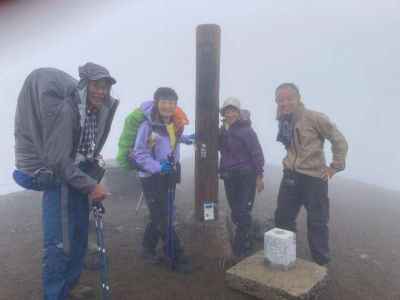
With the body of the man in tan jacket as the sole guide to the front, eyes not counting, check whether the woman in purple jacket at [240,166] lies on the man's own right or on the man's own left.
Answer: on the man's own right

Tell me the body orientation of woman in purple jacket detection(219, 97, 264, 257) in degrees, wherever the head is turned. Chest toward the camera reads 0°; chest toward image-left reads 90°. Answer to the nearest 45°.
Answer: approximately 45°

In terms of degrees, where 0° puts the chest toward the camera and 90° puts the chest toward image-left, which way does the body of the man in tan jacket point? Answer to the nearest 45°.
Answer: approximately 45°

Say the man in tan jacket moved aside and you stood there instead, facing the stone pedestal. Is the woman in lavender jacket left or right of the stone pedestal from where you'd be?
right
